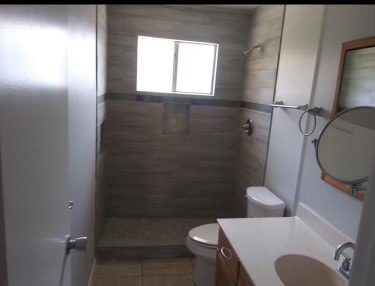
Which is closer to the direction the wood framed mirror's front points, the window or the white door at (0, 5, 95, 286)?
the white door

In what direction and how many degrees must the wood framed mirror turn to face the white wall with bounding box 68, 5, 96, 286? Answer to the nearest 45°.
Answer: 0° — it already faces it

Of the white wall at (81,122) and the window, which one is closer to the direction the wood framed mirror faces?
the white wall

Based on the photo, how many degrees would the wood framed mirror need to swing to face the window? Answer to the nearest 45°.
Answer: approximately 90° to its right

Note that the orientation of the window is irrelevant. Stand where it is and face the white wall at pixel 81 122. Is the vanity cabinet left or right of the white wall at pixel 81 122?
left

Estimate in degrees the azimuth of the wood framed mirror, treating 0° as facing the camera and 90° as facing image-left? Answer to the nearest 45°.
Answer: approximately 45°
